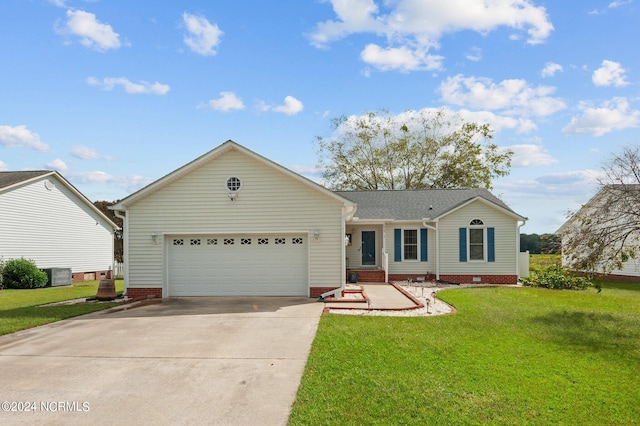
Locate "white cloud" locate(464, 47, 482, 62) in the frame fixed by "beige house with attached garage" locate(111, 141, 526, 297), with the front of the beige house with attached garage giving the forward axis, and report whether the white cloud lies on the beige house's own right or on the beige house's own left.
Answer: on the beige house's own left

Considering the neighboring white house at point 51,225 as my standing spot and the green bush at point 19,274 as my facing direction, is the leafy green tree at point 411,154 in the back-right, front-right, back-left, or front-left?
back-left

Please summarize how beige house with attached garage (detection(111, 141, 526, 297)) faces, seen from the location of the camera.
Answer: facing the viewer

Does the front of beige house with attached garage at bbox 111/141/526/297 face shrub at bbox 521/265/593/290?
no

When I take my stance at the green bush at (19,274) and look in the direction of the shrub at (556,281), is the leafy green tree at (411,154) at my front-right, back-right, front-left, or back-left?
front-left

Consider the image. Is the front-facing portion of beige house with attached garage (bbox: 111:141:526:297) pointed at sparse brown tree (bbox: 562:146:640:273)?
no

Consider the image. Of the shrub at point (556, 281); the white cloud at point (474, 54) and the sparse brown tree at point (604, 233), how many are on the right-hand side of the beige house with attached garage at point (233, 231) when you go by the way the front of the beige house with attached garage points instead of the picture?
0

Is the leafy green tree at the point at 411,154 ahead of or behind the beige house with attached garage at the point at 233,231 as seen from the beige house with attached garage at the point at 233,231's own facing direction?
behind

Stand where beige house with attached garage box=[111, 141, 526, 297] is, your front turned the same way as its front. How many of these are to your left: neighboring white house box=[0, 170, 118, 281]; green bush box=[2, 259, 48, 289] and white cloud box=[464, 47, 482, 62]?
1
